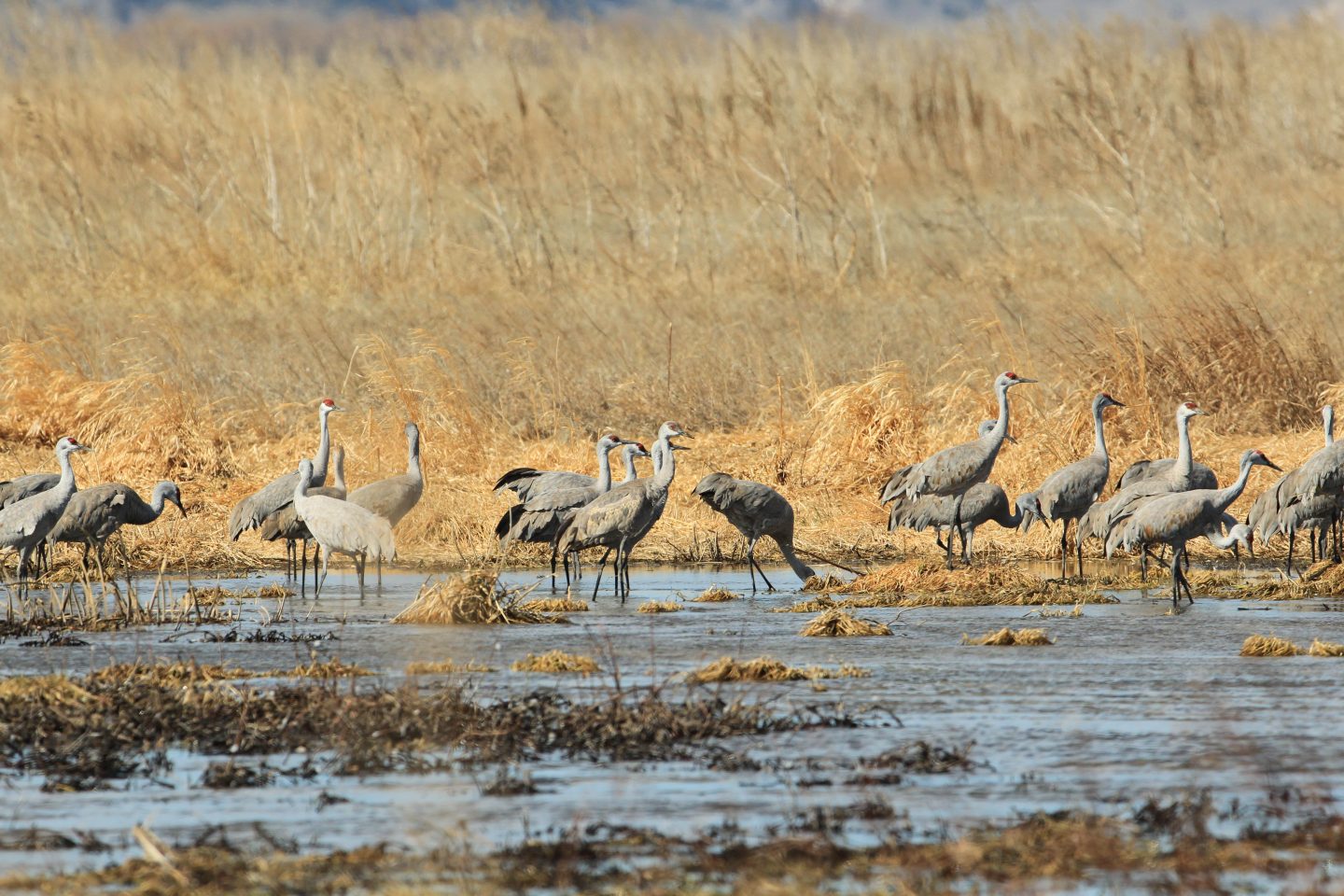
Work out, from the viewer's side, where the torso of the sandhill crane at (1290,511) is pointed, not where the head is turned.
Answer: to the viewer's right

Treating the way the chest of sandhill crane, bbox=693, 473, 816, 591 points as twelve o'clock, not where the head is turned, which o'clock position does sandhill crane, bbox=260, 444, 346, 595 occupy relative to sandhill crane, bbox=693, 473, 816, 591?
sandhill crane, bbox=260, 444, 346, 595 is roughly at 6 o'clock from sandhill crane, bbox=693, 473, 816, 591.

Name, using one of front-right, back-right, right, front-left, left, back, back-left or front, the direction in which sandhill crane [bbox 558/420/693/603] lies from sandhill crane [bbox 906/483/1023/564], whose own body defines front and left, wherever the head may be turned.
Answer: back-right

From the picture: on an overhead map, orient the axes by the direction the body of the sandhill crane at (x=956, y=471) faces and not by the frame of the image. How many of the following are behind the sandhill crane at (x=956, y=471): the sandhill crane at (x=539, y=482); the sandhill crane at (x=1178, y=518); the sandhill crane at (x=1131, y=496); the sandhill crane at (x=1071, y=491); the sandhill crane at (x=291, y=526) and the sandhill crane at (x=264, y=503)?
3

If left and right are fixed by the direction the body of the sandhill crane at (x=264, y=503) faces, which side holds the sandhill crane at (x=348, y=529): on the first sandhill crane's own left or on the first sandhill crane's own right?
on the first sandhill crane's own right

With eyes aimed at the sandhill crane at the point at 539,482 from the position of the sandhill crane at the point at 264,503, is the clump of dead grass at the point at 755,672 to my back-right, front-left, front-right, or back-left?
front-right

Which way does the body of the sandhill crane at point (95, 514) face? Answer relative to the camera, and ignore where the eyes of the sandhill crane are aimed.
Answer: to the viewer's right

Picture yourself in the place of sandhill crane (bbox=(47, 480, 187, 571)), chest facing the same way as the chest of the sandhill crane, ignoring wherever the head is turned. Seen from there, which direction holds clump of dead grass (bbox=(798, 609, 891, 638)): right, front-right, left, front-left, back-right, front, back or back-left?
front-right

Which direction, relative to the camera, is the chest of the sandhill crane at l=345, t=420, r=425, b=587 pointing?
to the viewer's right

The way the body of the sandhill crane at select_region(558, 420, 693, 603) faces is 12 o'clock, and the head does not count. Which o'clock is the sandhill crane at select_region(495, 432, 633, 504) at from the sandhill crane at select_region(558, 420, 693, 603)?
the sandhill crane at select_region(495, 432, 633, 504) is roughly at 8 o'clock from the sandhill crane at select_region(558, 420, 693, 603).

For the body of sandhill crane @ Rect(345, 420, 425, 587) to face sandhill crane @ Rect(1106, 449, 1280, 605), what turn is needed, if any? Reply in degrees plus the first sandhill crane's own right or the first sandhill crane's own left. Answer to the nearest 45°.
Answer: approximately 45° to the first sandhill crane's own right

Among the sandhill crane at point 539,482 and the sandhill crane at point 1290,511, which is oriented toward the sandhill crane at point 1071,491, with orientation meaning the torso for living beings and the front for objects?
the sandhill crane at point 539,482

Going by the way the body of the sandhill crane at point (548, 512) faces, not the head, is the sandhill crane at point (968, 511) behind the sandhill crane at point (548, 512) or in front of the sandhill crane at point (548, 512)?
in front

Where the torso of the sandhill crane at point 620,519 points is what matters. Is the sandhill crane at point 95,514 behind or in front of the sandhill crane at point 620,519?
behind

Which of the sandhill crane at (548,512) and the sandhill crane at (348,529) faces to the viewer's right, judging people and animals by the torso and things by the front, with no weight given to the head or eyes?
the sandhill crane at (548,512)

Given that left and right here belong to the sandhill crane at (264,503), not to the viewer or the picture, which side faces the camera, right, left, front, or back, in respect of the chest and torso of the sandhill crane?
right

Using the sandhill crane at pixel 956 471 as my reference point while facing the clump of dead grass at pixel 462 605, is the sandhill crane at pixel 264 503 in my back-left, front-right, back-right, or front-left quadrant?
front-right

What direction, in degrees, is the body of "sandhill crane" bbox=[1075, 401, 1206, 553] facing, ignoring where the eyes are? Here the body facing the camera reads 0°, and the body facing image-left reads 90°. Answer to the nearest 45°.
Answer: approximately 270°

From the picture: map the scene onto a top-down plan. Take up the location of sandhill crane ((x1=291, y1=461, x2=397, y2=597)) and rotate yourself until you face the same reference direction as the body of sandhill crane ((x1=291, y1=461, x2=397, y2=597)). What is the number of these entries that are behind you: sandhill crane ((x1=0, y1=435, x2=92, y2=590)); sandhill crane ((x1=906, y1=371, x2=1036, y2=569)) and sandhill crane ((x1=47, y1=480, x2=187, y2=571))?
1
